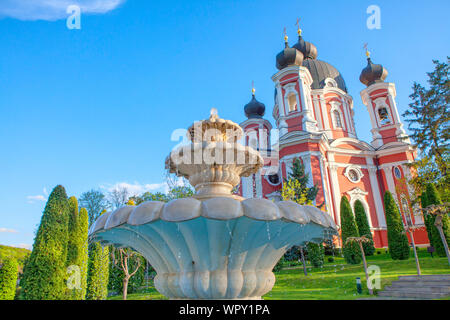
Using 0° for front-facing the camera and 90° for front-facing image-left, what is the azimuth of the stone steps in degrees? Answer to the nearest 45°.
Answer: approximately 0°

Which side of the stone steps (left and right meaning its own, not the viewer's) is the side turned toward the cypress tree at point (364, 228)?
back

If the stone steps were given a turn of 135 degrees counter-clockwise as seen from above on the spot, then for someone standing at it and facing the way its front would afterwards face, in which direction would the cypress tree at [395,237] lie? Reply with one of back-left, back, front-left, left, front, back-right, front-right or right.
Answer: front-left

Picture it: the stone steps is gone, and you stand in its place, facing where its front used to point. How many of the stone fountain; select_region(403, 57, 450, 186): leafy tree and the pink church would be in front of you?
1

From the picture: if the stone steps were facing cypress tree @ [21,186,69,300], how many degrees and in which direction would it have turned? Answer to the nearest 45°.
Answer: approximately 45° to its right

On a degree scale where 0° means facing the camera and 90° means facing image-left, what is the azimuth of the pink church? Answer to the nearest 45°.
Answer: approximately 315°

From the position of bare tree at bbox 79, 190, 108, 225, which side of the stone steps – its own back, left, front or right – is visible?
right

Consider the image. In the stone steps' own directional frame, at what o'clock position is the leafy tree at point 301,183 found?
The leafy tree is roughly at 5 o'clock from the stone steps.

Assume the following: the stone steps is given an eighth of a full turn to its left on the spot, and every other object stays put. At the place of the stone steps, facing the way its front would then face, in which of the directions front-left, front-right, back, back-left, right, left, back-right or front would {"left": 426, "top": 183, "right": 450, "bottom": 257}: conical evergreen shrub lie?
back-left

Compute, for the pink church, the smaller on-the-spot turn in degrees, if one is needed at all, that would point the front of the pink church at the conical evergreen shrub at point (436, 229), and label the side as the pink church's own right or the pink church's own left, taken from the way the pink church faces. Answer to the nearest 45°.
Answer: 0° — it already faces it

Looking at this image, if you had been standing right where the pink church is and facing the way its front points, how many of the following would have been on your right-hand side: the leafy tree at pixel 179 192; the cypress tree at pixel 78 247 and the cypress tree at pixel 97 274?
3

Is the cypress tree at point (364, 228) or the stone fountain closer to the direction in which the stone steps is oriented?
the stone fountain

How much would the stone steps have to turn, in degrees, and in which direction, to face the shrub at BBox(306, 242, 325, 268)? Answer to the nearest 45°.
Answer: approximately 135° to its right
